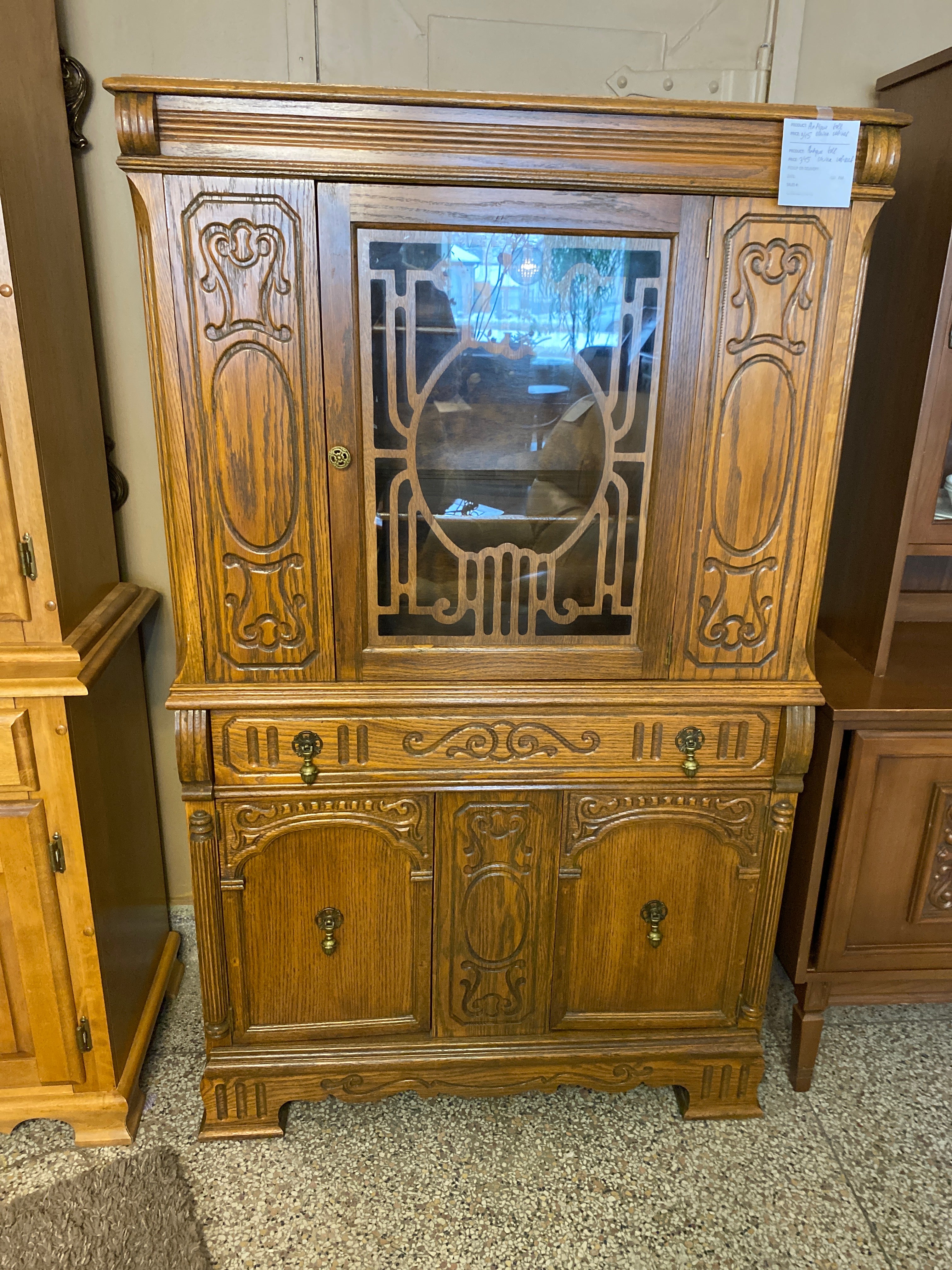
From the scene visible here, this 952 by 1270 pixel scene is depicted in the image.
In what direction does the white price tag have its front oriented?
toward the camera

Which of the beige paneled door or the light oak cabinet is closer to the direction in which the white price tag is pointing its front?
the light oak cabinet

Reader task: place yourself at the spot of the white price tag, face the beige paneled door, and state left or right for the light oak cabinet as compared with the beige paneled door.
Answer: left

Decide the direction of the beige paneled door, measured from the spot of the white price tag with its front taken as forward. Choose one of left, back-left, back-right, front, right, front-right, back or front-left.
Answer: back-right

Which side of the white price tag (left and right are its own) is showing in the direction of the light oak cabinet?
right

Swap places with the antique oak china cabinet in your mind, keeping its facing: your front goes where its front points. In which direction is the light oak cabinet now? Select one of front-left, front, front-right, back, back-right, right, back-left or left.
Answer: right

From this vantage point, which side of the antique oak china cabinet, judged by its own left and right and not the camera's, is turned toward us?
front
